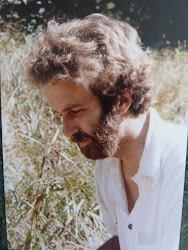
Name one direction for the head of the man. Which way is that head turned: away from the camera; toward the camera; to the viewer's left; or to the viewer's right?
to the viewer's left

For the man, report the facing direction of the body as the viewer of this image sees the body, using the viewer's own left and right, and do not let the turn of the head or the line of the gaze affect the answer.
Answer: facing the viewer and to the left of the viewer
